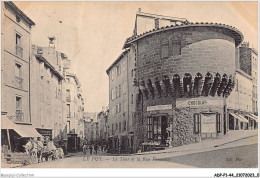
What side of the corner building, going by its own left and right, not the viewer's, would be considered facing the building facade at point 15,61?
right

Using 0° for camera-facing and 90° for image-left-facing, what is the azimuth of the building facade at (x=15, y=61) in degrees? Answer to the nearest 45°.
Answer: approximately 315°

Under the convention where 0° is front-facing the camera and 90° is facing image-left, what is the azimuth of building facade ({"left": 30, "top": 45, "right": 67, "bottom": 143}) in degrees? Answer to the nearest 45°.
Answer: approximately 315°

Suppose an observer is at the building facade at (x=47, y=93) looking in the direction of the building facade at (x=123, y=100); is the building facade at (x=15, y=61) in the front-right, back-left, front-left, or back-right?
back-right

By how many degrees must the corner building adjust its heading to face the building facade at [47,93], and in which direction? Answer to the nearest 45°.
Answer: approximately 90° to its right

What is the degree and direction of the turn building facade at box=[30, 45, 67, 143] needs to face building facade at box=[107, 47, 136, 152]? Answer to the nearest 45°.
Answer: approximately 45° to its left

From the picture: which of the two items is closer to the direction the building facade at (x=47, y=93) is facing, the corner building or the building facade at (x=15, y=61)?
the corner building

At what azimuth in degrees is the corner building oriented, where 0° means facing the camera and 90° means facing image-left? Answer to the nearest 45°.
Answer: approximately 0°
